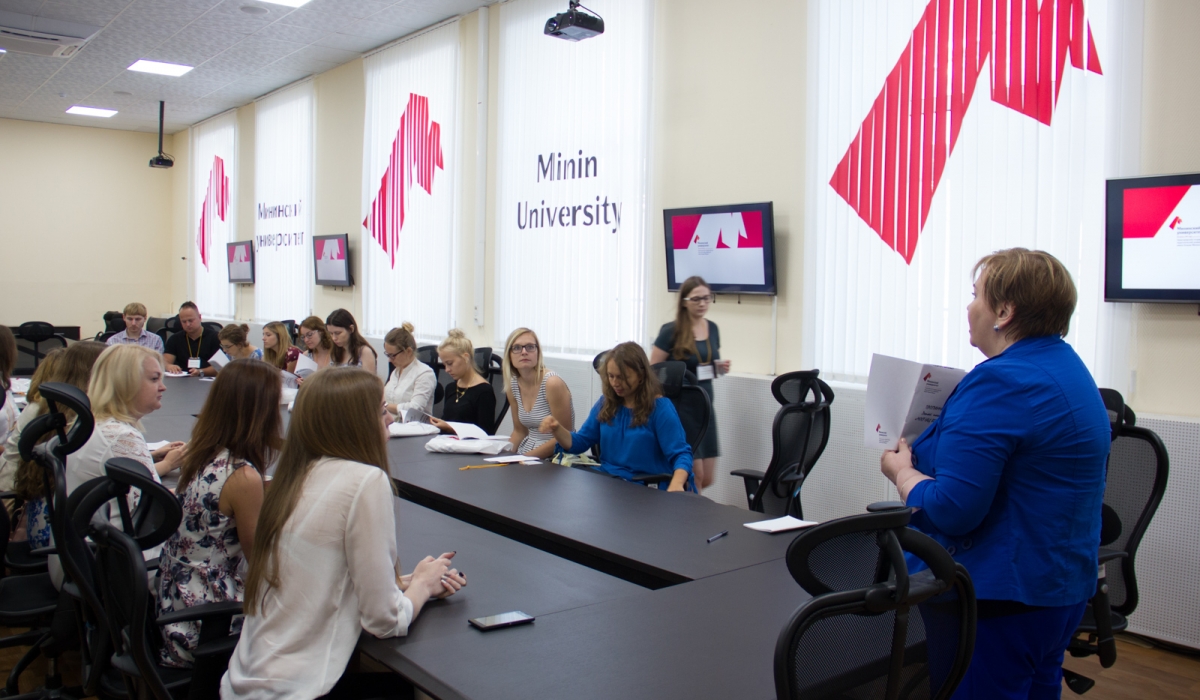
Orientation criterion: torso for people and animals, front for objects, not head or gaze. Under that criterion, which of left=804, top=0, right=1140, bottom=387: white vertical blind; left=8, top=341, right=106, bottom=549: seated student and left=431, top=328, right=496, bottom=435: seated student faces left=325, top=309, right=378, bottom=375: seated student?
left=8, top=341, right=106, bottom=549: seated student

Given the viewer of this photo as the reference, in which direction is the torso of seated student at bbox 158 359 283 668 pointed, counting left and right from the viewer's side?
facing away from the viewer and to the right of the viewer

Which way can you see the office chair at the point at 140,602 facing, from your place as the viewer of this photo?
facing away from the viewer and to the right of the viewer

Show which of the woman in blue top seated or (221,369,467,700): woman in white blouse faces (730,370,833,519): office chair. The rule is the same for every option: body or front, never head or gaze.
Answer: the woman in white blouse
